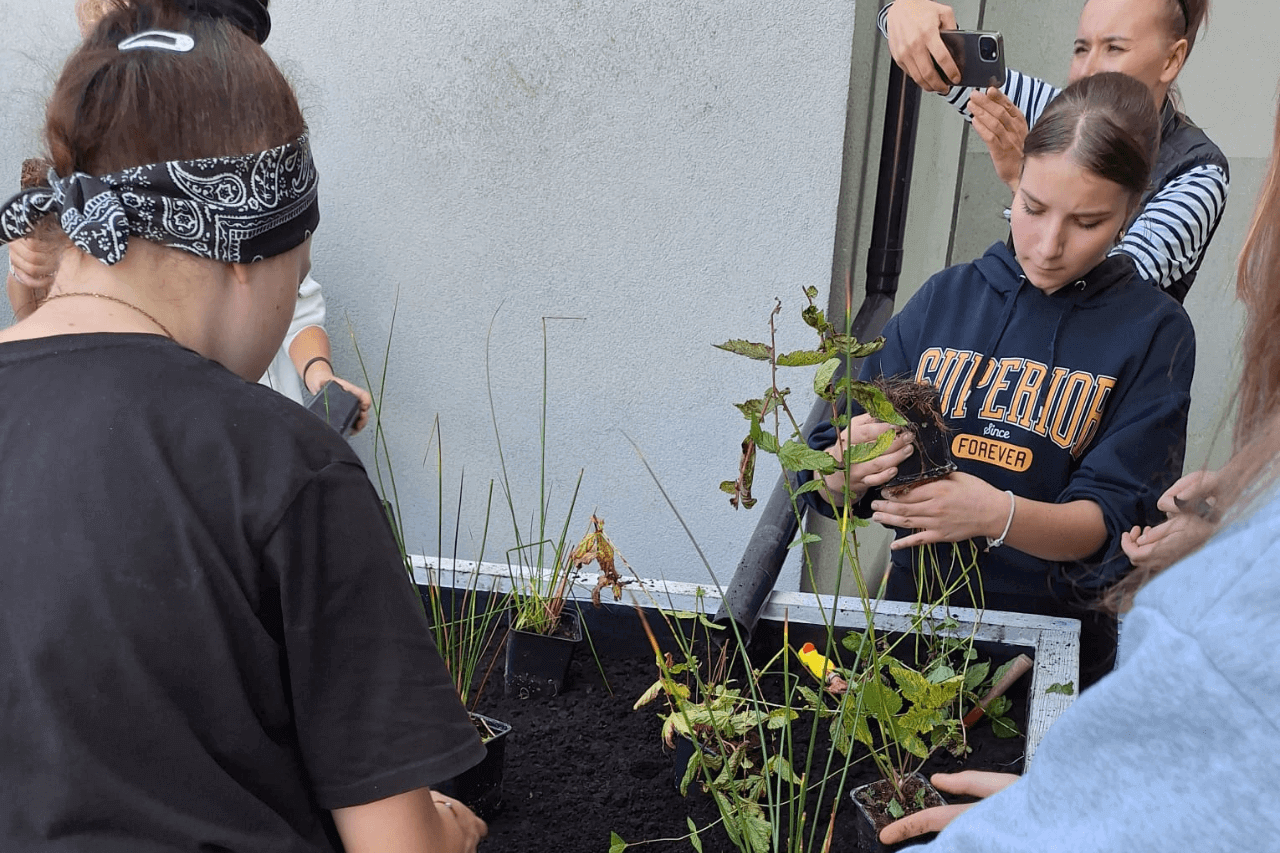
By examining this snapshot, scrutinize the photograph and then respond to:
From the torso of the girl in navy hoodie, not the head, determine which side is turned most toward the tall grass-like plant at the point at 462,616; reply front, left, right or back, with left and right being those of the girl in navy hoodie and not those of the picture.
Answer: front

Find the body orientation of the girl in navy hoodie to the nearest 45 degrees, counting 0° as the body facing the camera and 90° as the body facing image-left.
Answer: approximately 45°

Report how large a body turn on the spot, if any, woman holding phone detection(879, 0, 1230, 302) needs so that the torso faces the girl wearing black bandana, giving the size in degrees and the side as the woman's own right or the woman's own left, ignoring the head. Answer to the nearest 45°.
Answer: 0° — they already face them

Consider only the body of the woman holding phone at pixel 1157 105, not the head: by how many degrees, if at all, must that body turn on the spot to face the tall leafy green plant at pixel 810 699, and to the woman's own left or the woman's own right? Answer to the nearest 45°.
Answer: approximately 45° to the woman's own left

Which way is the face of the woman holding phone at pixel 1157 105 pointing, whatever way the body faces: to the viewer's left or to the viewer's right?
to the viewer's left

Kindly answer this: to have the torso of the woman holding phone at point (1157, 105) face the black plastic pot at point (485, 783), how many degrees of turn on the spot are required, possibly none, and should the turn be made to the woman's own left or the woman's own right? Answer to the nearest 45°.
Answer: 0° — they already face it

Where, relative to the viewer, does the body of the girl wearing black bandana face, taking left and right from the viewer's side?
facing away from the viewer and to the right of the viewer

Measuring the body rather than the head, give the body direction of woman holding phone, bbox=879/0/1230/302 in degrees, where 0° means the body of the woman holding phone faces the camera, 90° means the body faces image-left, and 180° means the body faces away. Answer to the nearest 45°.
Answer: approximately 45°

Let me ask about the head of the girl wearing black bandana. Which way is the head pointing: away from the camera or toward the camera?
away from the camera

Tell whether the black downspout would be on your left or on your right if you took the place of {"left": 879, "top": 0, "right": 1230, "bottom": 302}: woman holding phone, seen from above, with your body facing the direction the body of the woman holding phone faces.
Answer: on your right

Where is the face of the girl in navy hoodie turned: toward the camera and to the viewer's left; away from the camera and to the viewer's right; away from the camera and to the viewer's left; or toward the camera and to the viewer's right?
toward the camera and to the viewer's left

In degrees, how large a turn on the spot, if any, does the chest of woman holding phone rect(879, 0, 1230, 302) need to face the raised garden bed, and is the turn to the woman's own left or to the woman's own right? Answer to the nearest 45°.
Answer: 0° — they already face it

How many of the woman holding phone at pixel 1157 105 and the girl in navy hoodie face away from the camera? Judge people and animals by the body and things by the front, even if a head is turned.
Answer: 0
